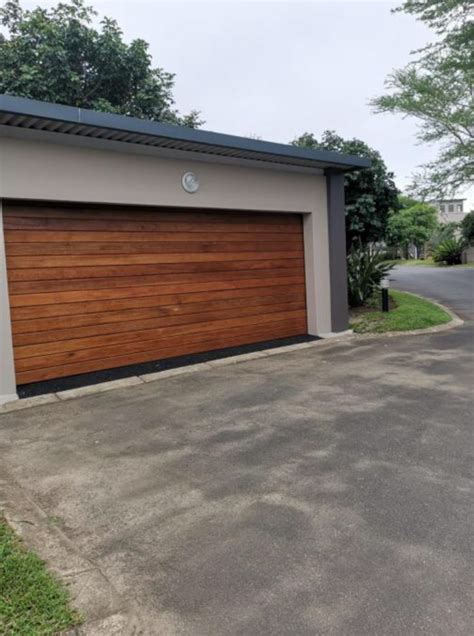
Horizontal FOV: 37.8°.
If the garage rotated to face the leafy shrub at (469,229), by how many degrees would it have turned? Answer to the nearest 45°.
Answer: approximately 90° to its left

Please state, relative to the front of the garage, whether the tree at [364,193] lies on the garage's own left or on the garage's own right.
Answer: on the garage's own left

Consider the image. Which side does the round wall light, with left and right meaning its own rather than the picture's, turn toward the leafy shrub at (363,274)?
left

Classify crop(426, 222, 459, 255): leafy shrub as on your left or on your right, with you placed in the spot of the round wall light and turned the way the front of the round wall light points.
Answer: on your left

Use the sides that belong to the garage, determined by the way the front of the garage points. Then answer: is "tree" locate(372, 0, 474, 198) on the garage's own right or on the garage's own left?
on the garage's own left

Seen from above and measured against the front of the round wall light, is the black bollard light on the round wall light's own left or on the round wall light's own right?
on the round wall light's own left

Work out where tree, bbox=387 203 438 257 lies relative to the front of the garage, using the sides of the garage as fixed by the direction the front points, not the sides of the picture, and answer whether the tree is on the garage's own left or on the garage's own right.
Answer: on the garage's own left

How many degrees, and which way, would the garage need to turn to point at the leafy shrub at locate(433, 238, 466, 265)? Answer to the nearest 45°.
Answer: approximately 90° to its left

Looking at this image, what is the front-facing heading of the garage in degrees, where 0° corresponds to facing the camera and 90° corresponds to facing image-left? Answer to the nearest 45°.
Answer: approximately 315°

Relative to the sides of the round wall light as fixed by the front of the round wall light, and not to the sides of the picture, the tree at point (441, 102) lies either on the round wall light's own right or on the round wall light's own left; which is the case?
on the round wall light's own left

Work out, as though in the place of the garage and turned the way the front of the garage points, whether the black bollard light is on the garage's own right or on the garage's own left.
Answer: on the garage's own left

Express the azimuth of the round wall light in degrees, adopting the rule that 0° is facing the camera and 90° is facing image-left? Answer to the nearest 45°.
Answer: approximately 315°
